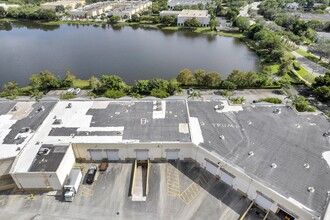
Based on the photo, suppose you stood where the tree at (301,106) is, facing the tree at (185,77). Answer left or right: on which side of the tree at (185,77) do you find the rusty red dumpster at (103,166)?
left

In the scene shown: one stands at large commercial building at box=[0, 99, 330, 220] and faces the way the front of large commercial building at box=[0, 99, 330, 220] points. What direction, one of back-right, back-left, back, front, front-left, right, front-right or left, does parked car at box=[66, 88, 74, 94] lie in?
back-right

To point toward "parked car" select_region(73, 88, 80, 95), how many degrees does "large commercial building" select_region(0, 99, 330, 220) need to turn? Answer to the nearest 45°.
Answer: approximately 135° to its right

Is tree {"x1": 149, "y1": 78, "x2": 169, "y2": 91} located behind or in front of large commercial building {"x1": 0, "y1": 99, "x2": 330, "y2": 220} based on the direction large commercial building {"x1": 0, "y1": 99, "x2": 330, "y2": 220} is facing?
behind

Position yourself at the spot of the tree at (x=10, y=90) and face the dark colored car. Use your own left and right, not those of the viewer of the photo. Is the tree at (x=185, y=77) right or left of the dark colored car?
left

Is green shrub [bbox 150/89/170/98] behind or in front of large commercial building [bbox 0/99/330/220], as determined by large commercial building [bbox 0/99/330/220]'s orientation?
behind

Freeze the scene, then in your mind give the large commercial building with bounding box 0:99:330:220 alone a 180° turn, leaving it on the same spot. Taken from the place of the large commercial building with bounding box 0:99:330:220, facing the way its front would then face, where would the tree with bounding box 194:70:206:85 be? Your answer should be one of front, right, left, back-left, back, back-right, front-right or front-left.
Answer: front

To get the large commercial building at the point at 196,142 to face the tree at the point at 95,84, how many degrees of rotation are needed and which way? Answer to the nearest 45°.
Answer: approximately 135° to its right

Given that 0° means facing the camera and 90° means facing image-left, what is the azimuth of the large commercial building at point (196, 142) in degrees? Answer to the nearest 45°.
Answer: approximately 0°

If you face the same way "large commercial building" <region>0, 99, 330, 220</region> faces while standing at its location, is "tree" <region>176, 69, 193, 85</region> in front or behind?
behind

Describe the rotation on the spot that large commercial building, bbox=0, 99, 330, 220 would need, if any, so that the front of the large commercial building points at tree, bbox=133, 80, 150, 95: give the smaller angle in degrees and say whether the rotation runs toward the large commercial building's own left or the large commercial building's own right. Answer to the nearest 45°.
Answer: approximately 135° to the large commercial building's own right
